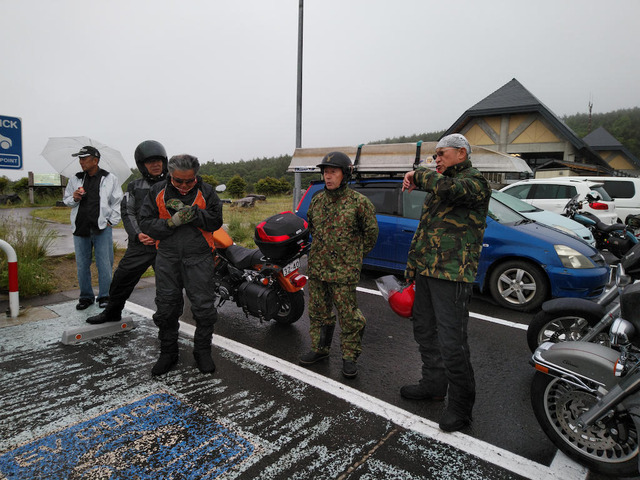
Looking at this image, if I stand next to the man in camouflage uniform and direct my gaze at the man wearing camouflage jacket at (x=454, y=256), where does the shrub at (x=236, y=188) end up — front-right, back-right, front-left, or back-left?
back-left

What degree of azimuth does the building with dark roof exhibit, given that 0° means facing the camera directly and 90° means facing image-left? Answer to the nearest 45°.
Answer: approximately 0°

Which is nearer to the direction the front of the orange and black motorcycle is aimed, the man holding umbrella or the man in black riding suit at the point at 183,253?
the man holding umbrella

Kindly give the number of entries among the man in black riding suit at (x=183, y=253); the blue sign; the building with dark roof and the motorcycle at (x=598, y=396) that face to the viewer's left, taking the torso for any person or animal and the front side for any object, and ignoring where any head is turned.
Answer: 1

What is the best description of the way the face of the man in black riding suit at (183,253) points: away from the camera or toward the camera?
toward the camera

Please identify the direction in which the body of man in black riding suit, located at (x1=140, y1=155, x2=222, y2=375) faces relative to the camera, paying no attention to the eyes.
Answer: toward the camera

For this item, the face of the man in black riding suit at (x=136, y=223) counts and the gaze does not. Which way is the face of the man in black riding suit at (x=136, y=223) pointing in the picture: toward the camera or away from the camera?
toward the camera

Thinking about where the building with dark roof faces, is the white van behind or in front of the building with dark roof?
in front

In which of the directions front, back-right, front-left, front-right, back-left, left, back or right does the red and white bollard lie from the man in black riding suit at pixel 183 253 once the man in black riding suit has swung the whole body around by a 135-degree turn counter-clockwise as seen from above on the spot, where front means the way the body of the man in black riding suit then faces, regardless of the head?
left

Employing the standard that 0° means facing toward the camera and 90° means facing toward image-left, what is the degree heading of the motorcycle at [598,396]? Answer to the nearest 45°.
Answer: approximately 90°

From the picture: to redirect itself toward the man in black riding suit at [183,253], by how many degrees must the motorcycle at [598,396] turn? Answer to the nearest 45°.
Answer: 0° — it already faces them

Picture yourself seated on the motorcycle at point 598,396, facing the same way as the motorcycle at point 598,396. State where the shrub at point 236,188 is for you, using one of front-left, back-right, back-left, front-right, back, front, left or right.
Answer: front-right

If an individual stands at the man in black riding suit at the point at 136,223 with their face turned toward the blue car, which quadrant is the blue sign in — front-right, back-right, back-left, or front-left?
back-left

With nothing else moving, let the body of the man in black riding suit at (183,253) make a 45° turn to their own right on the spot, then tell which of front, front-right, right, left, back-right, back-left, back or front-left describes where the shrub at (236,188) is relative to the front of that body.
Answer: back-right

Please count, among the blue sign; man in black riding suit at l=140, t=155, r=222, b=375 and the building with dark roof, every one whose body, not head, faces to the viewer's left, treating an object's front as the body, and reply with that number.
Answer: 0

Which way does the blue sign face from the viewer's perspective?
toward the camera

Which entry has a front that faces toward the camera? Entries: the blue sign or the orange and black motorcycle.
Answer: the blue sign
